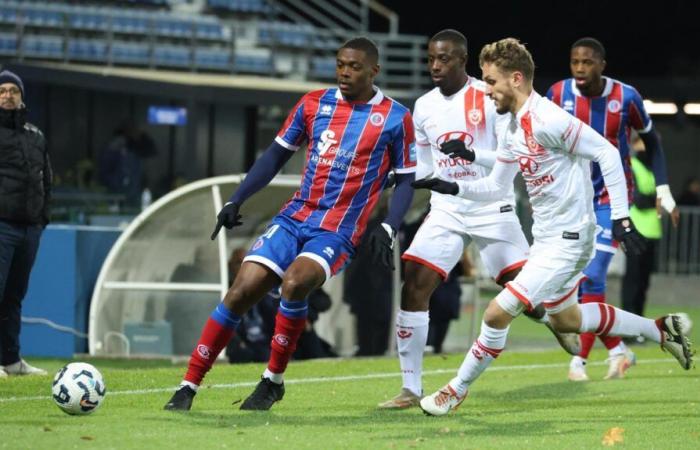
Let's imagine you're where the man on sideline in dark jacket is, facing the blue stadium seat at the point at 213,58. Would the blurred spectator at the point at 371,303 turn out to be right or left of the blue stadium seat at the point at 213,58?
right

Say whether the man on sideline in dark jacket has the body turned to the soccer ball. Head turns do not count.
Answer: yes

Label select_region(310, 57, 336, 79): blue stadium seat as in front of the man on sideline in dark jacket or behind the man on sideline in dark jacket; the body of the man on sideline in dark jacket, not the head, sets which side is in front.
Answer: behind

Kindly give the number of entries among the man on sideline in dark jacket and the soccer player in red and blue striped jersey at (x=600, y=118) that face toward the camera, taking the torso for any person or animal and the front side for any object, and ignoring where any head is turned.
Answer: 2

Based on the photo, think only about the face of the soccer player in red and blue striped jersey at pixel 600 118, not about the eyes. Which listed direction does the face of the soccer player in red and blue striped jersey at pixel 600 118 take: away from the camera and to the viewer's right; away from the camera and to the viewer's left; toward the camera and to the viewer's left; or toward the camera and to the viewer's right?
toward the camera and to the viewer's left

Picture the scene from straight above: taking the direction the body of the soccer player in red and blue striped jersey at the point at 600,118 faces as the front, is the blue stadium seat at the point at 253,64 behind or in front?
behind

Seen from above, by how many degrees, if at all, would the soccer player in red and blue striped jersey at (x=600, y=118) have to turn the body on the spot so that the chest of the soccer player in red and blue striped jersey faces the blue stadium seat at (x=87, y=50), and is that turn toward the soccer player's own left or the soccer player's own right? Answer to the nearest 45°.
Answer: approximately 135° to the soccer player's own right

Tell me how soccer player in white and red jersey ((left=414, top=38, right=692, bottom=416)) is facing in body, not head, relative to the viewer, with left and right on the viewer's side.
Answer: facing the viewer and to the left of the viewer

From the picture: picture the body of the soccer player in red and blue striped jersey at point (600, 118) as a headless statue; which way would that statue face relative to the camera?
toward the camera

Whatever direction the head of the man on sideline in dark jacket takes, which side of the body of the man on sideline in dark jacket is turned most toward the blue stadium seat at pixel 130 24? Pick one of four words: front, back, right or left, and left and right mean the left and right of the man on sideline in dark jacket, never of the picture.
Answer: back

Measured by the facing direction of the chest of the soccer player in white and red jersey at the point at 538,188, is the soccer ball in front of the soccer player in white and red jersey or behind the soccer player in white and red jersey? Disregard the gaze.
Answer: in front

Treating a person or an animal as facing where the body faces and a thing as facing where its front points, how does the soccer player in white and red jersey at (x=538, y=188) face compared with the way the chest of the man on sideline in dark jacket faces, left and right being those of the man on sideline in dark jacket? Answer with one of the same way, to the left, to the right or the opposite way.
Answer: to the right

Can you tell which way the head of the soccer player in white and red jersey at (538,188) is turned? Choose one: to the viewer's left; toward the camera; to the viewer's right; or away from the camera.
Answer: to the viewer's left
